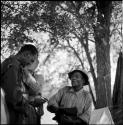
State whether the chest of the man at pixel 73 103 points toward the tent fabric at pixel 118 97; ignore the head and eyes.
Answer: no

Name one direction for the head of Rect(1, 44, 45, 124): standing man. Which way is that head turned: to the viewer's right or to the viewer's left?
to the viewer's right

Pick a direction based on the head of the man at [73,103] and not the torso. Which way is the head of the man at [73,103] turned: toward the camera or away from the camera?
toward the camera

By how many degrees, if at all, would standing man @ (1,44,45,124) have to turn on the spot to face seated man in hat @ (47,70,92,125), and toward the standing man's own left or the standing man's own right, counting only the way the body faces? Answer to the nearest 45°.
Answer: approximately 45° to the standing man's own left

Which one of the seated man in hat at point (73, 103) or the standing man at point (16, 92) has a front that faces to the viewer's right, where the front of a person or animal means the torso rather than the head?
the standing man at point (16, 92)

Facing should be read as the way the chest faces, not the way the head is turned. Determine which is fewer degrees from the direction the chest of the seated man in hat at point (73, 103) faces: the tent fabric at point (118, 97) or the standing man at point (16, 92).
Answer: the standing man

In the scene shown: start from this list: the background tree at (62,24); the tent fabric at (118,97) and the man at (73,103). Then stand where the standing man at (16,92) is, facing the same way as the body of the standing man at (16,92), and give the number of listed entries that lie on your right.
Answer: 0

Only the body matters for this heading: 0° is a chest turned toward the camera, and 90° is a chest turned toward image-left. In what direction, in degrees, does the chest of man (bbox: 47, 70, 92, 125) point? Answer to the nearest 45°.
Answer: approximately 45°

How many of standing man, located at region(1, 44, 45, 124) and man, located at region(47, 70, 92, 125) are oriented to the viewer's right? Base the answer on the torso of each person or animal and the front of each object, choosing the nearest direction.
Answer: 1

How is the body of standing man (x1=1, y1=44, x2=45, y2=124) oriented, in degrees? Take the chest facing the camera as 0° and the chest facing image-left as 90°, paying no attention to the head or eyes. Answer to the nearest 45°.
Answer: approximately 270°
